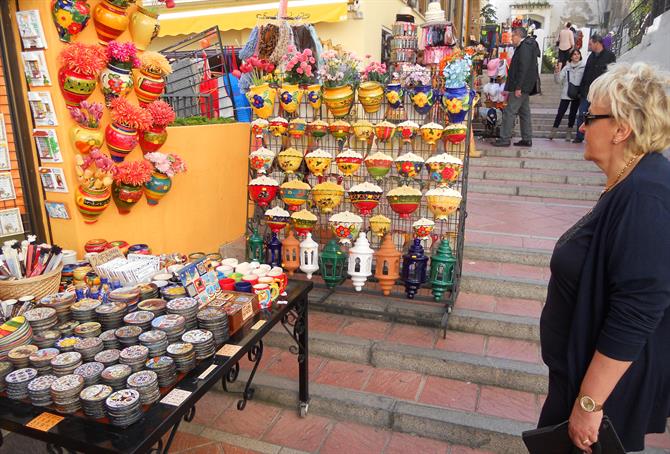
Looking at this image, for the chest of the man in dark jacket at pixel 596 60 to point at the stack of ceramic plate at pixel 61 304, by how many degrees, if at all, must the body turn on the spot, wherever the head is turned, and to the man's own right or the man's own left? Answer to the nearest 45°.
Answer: approximately 90° to the man's own left

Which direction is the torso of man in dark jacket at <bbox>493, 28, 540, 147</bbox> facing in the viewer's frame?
to the viewer's left

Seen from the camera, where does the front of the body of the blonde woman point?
to the viewer's left

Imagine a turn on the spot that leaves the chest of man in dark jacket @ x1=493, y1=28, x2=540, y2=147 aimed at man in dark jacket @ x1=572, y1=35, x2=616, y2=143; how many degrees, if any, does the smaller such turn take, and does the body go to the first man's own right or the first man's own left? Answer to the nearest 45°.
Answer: approximately 135° to the first man's own right

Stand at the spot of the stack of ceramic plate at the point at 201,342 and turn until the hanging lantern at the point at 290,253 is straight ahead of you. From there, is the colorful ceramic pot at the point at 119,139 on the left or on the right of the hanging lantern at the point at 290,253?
left

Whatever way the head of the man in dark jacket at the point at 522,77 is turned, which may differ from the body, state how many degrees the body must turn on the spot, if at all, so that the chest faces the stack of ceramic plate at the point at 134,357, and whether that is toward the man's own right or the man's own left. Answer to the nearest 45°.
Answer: approximately 90° to the man's own left

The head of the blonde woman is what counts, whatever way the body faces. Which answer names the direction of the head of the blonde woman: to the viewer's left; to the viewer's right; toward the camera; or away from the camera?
to the viewer's left
